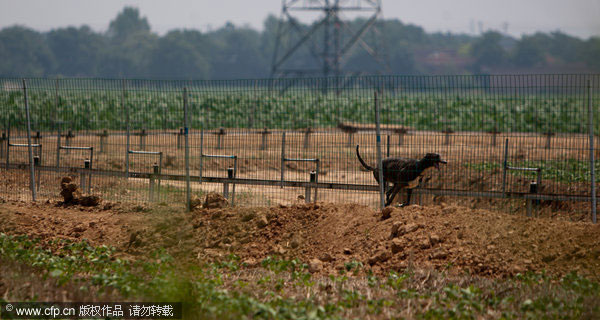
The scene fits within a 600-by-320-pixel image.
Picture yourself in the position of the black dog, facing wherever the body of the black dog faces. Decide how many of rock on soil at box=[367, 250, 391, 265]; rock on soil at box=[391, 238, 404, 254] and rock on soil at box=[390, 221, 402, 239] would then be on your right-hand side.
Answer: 3

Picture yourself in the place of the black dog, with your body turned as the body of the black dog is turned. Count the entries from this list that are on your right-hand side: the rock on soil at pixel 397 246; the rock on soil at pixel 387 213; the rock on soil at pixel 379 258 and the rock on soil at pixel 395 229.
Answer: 4

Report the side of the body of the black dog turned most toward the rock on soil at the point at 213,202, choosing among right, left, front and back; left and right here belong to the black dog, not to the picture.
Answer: back

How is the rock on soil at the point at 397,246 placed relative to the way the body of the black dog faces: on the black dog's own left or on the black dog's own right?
on the black dog's own right

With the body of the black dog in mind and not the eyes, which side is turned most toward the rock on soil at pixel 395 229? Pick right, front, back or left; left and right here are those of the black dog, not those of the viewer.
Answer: right

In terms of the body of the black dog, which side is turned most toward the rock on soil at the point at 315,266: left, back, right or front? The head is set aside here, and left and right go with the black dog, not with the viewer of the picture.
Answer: right

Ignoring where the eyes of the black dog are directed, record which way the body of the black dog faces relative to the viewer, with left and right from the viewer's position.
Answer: facing to the right of the viewer

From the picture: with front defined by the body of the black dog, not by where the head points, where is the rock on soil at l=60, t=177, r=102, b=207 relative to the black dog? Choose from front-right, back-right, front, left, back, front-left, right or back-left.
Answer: back

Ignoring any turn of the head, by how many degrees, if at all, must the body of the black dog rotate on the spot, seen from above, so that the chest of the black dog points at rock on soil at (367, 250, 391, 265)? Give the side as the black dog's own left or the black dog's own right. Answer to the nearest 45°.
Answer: approximately 90° to the black dog's own right

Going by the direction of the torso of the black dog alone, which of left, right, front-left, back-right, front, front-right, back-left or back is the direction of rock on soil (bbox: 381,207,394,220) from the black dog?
right
